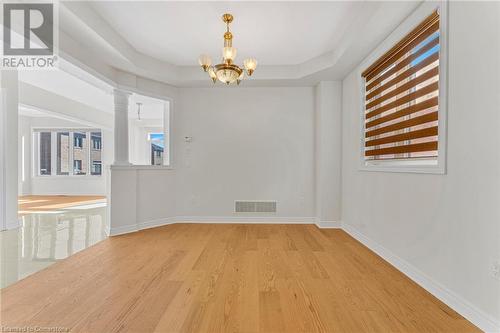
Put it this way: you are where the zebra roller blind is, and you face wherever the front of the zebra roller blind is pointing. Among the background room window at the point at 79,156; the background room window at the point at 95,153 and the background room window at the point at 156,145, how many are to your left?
0

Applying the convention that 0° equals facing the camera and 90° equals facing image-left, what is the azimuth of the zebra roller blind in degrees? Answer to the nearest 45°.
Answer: approximately 45°

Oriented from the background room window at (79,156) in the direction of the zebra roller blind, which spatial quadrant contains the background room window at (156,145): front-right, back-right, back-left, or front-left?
front-left

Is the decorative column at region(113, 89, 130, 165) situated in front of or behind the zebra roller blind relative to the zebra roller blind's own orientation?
in front

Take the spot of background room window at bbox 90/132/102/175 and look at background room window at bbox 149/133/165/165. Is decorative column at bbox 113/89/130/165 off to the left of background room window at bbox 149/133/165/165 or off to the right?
right

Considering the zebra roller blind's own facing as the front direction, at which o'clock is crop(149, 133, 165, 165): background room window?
The background room window is roughly at 2 o'clock from the zebra roller blind.

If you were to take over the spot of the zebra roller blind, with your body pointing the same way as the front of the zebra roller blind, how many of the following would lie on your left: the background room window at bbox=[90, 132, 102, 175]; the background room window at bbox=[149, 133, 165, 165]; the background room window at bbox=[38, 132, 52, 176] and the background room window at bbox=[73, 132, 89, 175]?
0

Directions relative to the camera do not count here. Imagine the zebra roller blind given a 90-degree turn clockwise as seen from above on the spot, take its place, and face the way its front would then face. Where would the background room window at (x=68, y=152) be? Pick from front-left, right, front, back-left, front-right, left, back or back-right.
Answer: front-left

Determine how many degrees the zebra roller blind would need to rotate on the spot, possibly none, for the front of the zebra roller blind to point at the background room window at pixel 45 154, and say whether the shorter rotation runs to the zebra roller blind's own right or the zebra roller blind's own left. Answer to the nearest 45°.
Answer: approximately 45° to the zebra roller blind's own right
